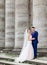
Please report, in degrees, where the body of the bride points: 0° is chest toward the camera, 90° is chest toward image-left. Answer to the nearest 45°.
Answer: approximately 270°

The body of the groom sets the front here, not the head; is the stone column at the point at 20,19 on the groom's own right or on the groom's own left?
on the groom's own right

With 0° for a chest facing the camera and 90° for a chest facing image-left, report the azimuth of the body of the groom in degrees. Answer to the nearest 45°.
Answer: approximately 45°

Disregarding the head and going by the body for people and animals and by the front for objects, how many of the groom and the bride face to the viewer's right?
1
